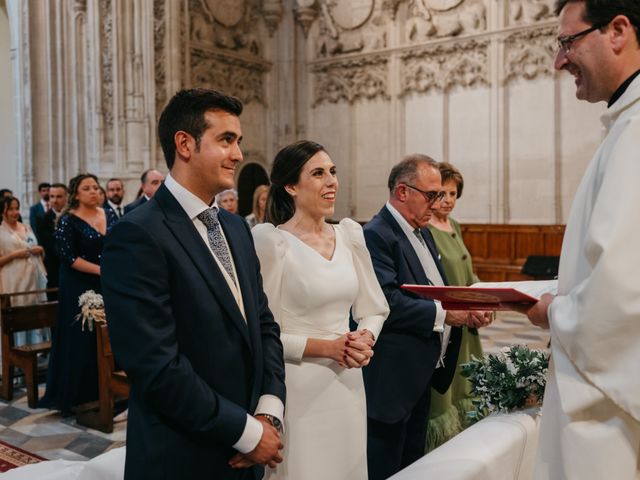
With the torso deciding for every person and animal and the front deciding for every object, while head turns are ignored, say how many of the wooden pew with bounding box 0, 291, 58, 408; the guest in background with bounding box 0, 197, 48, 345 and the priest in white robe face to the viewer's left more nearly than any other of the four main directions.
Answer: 1

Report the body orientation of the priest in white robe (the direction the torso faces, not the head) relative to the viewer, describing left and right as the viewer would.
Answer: facing to the left of the viewer

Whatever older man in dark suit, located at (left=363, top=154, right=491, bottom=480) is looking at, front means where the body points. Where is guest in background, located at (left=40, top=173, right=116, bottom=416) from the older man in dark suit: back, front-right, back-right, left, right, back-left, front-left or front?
back

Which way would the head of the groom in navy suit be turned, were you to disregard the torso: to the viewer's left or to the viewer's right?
to the viewer's right

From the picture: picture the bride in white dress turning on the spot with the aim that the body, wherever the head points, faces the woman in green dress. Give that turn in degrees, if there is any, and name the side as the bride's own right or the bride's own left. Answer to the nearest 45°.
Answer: approximately 90° to the bride's own left

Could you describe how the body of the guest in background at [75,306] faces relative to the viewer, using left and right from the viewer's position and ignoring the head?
facing the viewer and to the right of the viewer

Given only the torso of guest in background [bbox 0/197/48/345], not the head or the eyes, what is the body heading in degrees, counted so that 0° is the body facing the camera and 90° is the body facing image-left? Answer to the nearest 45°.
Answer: approximately 315°

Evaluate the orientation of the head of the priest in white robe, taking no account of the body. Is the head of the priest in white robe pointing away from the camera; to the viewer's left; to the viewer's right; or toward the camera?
to the viewer's left

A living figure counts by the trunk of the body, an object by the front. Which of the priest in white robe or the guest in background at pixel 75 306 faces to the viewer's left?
the priest in white robe

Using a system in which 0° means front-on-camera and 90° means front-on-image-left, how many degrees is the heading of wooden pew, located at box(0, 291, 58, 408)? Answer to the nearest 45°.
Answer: approximately 315°
